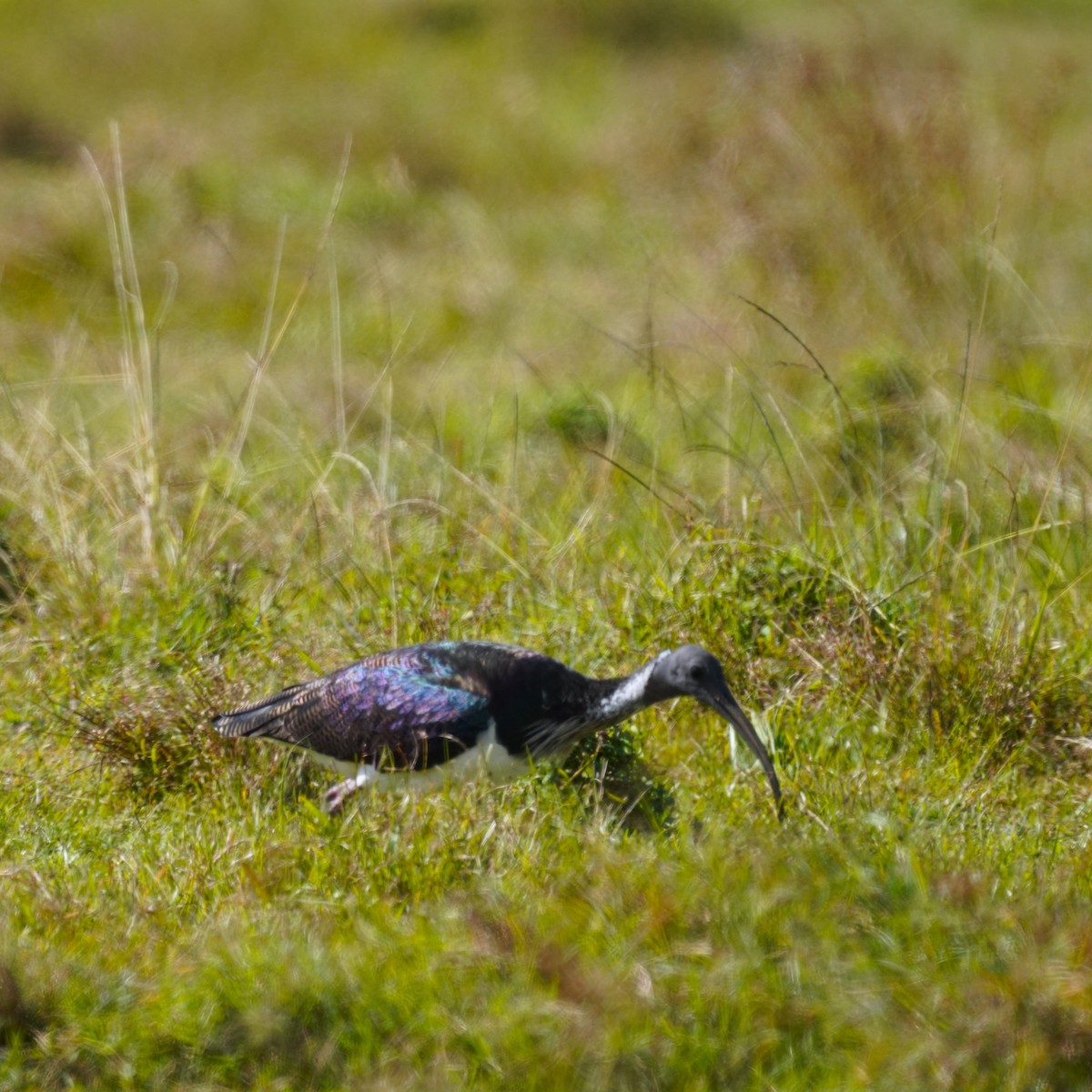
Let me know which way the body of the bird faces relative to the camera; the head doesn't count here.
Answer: to the viewer's right
